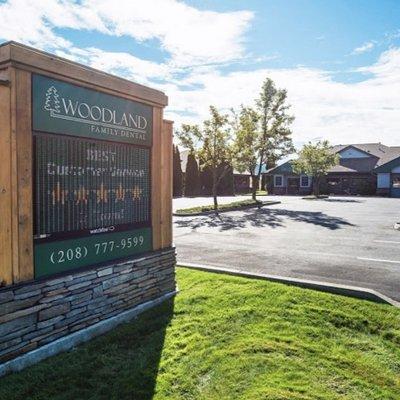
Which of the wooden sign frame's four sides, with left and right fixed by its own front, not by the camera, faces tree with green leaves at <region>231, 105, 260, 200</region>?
left

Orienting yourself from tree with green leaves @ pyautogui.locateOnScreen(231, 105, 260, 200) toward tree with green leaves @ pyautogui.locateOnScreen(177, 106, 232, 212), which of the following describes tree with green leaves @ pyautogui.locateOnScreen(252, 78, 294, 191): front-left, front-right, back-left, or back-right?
back-right

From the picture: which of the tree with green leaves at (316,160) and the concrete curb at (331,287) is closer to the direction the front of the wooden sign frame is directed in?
the concrete curb

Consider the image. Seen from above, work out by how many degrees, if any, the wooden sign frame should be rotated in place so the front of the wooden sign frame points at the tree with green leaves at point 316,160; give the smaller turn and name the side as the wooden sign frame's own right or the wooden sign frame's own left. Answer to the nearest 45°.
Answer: approximately 90° to the wooden sign frame's own left

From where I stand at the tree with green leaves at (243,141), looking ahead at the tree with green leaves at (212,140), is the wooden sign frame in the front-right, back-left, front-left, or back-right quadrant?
front-left

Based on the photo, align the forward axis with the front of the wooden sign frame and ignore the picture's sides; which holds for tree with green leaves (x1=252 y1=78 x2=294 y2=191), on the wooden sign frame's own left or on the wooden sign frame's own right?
on the wooden sign frame's own left

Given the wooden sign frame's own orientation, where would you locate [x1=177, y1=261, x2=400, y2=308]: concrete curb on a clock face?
The concrete curb is roughly at 10 o'clock from the wooden sign frame.

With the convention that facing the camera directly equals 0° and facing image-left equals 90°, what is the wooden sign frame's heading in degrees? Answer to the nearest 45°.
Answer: approximately 315°

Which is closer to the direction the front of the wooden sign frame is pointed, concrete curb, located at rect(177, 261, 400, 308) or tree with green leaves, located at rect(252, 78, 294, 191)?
the concrete curb

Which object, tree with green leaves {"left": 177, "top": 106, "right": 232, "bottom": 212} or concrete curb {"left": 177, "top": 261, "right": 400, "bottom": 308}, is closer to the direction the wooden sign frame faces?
the concrete curb
